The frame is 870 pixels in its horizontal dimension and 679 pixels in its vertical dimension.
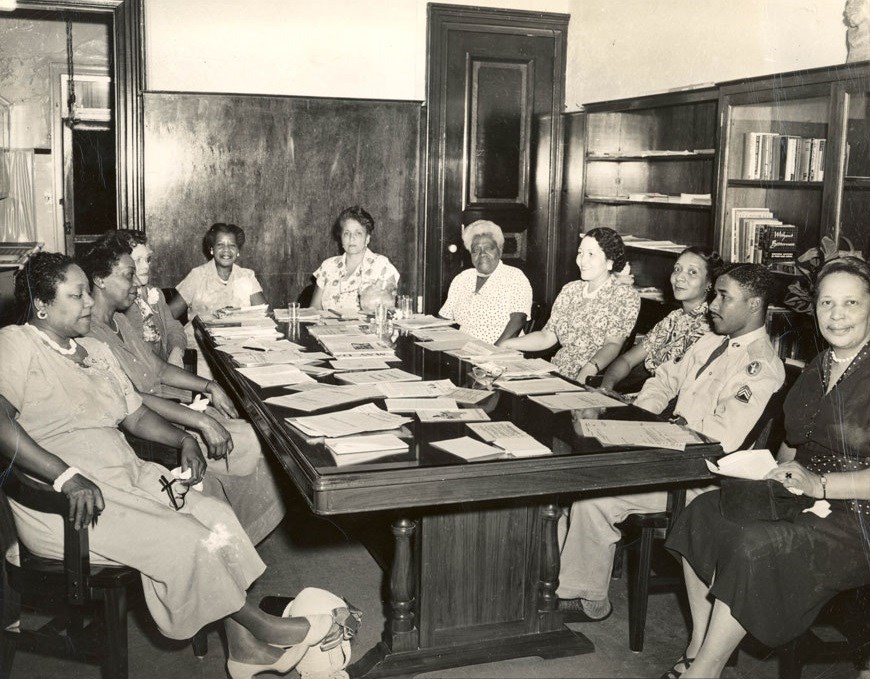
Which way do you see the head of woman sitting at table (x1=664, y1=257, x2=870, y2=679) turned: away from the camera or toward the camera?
toward the camera

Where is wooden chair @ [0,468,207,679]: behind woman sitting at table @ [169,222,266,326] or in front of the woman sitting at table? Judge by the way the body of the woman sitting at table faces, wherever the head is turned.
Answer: in front

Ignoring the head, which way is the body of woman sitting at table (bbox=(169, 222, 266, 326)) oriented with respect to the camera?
toward the camera

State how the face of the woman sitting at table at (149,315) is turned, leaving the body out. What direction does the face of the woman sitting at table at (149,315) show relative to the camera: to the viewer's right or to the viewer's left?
to the viewer's right

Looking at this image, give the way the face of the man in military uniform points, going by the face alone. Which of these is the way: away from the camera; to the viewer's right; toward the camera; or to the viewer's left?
to the viewer's left

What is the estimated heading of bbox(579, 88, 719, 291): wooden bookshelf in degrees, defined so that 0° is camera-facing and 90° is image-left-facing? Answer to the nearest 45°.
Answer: approximately 45°

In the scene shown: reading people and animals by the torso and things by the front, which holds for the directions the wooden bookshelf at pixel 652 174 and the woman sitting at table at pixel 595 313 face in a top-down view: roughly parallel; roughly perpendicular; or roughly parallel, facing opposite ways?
roughly parallel

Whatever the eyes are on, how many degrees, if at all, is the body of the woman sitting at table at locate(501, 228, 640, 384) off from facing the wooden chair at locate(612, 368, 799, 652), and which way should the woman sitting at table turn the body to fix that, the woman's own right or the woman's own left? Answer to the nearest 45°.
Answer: approximately 45° to the woman's own left

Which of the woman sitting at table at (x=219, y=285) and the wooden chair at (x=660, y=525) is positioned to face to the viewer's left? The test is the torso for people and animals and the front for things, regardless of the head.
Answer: the wooden chair

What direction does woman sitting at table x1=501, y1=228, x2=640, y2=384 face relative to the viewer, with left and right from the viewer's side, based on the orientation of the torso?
facing the viewer and to the left of the viewer

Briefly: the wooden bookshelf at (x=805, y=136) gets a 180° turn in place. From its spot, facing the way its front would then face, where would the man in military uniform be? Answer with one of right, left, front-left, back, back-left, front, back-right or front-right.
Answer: back-right

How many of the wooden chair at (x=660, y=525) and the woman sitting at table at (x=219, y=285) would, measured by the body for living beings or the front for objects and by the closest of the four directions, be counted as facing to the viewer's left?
1

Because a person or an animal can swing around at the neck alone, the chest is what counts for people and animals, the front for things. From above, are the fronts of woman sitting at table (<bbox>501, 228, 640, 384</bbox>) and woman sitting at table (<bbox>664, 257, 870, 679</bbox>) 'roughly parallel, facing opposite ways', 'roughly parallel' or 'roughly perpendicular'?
roughly parallel

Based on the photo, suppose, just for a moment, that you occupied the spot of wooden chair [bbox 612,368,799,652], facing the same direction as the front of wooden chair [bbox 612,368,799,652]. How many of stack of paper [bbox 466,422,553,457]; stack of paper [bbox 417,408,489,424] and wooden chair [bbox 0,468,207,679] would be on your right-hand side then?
0

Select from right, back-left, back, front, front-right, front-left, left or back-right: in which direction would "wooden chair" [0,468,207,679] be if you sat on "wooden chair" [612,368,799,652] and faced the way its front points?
front-left

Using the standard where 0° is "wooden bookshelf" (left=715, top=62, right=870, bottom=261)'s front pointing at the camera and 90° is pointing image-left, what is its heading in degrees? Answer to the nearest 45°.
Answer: approximately 45°

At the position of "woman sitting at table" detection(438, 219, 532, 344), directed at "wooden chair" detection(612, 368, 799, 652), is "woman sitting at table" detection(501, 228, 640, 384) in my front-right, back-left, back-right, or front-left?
front-left

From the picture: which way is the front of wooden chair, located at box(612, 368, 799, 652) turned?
to the viewer's left
